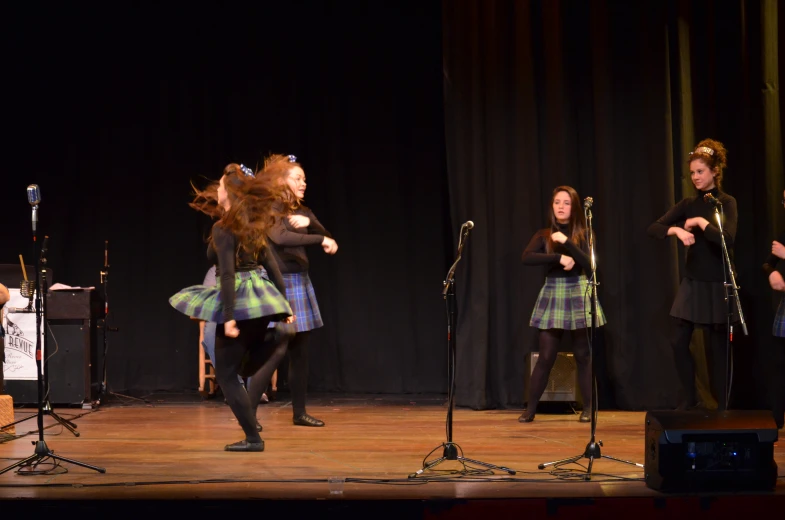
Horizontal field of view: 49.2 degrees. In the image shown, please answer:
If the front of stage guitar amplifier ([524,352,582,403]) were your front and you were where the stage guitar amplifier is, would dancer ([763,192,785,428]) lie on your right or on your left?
on your left

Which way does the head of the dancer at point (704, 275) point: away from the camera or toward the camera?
toward the camera

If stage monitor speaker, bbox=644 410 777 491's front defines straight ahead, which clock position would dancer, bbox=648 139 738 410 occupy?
The dancer is roughly at 12 o'clock from the stage monitor speaker.

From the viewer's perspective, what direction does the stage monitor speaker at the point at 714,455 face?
away from the camera

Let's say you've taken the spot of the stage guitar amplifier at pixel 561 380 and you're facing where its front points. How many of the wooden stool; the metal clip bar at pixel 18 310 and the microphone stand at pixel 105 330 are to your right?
3

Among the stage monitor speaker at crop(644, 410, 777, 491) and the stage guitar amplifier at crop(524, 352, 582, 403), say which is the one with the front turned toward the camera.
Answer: the stage guitar amplifier at crop(524, 352, 582, 403)

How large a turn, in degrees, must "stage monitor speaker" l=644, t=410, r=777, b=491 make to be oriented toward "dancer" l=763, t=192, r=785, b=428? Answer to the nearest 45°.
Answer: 0° — it already faces them

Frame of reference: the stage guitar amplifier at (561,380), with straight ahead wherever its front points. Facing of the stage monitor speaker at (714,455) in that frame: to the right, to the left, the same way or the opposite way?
the opposite way

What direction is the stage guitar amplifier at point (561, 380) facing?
toward the camera

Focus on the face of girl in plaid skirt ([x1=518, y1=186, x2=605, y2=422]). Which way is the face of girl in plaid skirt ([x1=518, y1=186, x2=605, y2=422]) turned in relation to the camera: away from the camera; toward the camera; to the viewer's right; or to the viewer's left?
toward the camera

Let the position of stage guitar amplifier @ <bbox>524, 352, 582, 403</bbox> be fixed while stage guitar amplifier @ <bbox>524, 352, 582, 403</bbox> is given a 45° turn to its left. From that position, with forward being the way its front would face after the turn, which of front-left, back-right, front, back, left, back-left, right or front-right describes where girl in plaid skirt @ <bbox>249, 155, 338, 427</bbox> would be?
right

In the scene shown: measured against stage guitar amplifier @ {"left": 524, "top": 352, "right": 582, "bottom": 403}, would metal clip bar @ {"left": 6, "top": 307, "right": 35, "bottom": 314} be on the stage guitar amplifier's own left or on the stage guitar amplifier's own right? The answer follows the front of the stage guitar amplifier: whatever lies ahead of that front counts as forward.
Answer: on the stage guitar amplifier's own right

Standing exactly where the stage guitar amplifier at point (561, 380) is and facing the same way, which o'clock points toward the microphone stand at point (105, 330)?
The microphone stand is roughly at 3 o'clock from the stage guitar amplifier.

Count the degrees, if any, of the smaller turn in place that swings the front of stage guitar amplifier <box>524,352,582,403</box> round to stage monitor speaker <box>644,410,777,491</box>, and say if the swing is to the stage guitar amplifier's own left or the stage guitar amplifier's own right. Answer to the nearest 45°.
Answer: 0° — it already faces it

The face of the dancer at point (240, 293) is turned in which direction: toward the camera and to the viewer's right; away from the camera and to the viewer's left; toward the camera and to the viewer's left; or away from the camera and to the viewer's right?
away from the camera and to the viewer's left

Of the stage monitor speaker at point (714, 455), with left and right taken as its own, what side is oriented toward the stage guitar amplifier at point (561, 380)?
front

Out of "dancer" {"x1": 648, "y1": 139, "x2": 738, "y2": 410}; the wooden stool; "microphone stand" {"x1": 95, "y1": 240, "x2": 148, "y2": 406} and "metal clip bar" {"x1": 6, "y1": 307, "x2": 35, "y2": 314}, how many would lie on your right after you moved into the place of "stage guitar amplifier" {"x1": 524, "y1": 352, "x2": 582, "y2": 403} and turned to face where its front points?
3

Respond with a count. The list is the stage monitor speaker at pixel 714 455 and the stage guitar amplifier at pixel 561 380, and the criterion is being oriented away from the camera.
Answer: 1
